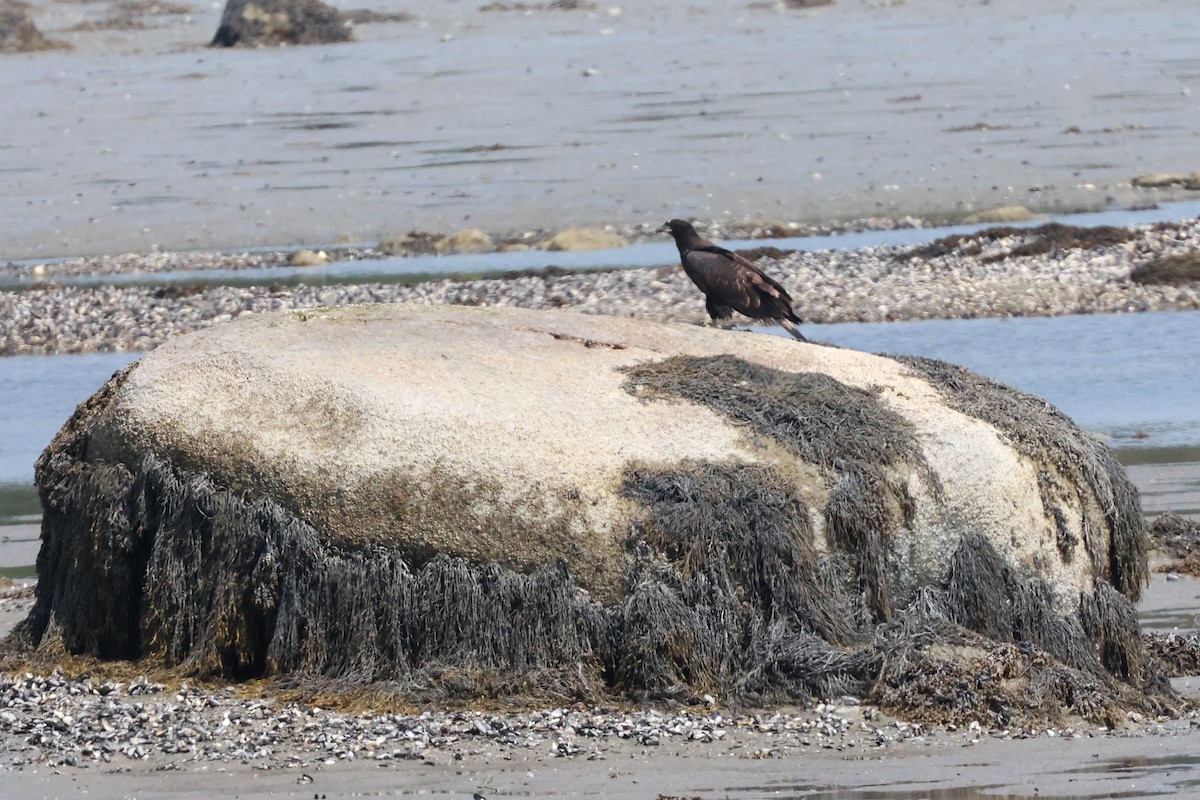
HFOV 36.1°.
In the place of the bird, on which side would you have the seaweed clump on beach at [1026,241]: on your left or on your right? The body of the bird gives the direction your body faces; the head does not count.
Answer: on your right

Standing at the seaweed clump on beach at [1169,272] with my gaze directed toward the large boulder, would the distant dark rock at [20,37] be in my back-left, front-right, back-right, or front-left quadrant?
back-right

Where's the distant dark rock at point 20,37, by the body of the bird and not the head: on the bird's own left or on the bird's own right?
on the bird's own right

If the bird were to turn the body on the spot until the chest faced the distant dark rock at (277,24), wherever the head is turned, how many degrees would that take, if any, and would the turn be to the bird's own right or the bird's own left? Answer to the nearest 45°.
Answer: approximately 90° to the bird's own right

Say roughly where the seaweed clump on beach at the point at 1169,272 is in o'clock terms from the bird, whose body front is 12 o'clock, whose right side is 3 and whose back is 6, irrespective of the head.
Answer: The seaweed clump on beach is roughly at 4 o'clock from the bird.

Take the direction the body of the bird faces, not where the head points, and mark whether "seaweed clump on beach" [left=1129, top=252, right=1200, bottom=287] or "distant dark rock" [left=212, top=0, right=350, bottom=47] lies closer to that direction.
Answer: the distant dark rock

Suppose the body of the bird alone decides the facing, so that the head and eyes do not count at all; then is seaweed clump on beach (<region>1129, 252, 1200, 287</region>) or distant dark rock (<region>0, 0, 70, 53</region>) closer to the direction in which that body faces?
the distant dark rock

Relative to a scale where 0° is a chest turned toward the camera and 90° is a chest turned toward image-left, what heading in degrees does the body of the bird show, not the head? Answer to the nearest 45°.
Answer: approximately 90°

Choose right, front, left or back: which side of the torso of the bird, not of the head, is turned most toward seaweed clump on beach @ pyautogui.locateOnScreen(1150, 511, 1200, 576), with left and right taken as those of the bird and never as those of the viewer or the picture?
back
